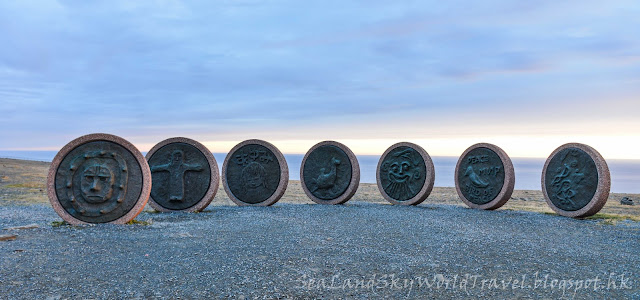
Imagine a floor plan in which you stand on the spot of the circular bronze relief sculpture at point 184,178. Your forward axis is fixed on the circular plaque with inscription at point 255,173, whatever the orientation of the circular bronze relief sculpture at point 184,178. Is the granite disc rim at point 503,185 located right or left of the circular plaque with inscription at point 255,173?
right

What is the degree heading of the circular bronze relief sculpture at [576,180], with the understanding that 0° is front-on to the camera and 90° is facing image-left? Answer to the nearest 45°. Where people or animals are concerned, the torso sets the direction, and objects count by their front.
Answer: approximately 45°

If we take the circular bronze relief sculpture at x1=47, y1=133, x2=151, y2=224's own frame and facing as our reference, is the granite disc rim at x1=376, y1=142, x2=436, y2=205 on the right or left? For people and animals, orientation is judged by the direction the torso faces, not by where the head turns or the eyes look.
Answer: on its left

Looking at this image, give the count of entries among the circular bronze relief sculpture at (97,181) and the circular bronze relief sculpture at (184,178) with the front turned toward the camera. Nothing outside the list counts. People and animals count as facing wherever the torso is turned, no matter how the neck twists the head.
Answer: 2

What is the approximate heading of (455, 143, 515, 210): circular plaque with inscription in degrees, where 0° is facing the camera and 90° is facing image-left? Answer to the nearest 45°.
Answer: approximately 45°

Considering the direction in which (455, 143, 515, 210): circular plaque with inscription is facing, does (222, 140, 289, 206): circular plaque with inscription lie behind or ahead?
ahead

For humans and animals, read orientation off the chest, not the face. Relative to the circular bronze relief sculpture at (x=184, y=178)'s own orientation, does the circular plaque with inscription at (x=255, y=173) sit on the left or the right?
on its left

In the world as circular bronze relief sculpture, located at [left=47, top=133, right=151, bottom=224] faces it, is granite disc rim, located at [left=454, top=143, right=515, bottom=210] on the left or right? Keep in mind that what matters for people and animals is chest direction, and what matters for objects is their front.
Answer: on its left
